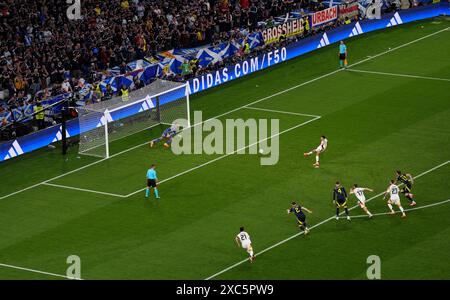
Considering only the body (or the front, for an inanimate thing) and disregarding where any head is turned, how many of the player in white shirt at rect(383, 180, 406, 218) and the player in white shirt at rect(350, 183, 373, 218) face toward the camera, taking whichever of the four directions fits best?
0

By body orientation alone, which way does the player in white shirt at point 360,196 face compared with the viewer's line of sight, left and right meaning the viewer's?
facing away from the viewer and to the left of the viewer

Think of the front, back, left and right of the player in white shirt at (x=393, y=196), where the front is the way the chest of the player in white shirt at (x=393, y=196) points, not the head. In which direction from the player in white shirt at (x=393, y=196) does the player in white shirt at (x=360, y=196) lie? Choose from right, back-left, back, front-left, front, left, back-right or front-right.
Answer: front-left

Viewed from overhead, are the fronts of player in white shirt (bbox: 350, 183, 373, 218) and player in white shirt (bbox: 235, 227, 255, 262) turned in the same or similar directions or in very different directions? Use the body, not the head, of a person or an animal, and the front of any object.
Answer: same or similar directions

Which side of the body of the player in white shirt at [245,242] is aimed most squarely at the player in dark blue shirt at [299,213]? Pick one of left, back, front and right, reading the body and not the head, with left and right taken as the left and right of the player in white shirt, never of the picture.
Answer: right

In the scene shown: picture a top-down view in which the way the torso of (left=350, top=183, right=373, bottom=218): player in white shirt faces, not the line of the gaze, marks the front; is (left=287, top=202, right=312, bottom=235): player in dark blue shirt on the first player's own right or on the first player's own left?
on the first player's own left

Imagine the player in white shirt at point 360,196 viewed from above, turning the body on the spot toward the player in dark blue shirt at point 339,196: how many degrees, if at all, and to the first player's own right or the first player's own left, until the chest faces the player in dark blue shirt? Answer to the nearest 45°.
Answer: approximately 90° to the first player's own left

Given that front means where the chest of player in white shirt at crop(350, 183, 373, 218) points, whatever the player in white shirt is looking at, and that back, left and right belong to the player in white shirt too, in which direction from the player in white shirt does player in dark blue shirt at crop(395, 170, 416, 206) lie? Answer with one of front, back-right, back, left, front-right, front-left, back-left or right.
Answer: right

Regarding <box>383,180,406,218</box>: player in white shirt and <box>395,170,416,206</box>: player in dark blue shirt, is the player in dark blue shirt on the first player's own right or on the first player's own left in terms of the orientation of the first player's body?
on the first player's own right

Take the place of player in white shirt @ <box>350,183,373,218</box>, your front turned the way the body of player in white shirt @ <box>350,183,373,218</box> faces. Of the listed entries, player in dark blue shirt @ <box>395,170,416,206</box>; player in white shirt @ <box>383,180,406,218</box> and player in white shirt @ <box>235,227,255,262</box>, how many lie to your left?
1

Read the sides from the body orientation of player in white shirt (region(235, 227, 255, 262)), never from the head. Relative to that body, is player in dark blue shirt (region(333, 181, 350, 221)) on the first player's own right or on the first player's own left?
on the first player's own right

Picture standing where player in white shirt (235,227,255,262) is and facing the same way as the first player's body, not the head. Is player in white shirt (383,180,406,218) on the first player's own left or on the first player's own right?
on the first player's own right

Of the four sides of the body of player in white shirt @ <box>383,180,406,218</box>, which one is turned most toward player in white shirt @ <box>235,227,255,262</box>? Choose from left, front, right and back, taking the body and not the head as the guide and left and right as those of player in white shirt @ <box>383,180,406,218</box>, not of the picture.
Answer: left

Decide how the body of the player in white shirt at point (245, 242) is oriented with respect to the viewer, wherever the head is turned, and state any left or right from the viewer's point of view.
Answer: facing away from the viewer and to the left of the viewer

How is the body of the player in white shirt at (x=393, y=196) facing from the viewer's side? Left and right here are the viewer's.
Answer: facing away from the viewer and to the left of the viewer

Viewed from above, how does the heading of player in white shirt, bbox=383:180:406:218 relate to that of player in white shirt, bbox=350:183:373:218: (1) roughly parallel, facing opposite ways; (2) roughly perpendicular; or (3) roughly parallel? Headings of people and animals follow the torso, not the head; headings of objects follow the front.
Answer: roughly parallel

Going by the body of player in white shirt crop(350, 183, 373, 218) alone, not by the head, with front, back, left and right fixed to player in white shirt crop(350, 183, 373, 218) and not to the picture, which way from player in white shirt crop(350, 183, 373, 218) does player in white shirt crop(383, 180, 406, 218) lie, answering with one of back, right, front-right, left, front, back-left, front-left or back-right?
back-right
